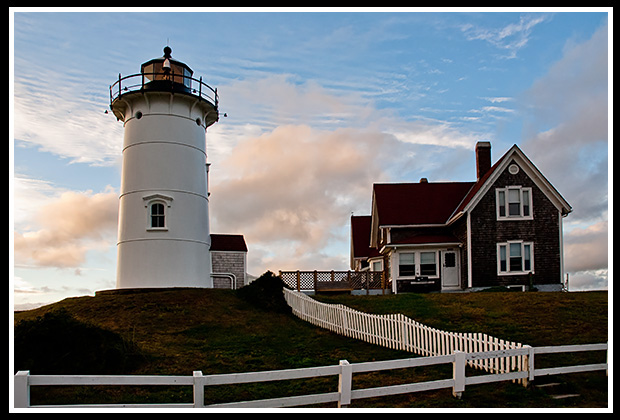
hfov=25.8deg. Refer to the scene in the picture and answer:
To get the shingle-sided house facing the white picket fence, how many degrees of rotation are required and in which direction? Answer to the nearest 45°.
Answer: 0° — it already faces it

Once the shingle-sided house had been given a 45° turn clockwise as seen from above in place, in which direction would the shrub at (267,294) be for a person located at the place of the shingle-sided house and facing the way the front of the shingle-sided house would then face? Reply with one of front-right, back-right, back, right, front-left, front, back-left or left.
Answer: front

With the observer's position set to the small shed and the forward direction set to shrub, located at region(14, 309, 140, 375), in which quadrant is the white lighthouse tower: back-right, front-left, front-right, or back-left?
front-right

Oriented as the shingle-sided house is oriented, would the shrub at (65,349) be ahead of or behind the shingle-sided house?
ahead

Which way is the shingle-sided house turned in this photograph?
toward the camera

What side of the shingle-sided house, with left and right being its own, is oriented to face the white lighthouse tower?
right

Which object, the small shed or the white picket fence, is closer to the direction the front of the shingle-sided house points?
the white picket fence

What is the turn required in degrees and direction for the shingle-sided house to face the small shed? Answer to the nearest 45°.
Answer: approximately 90° to its right
